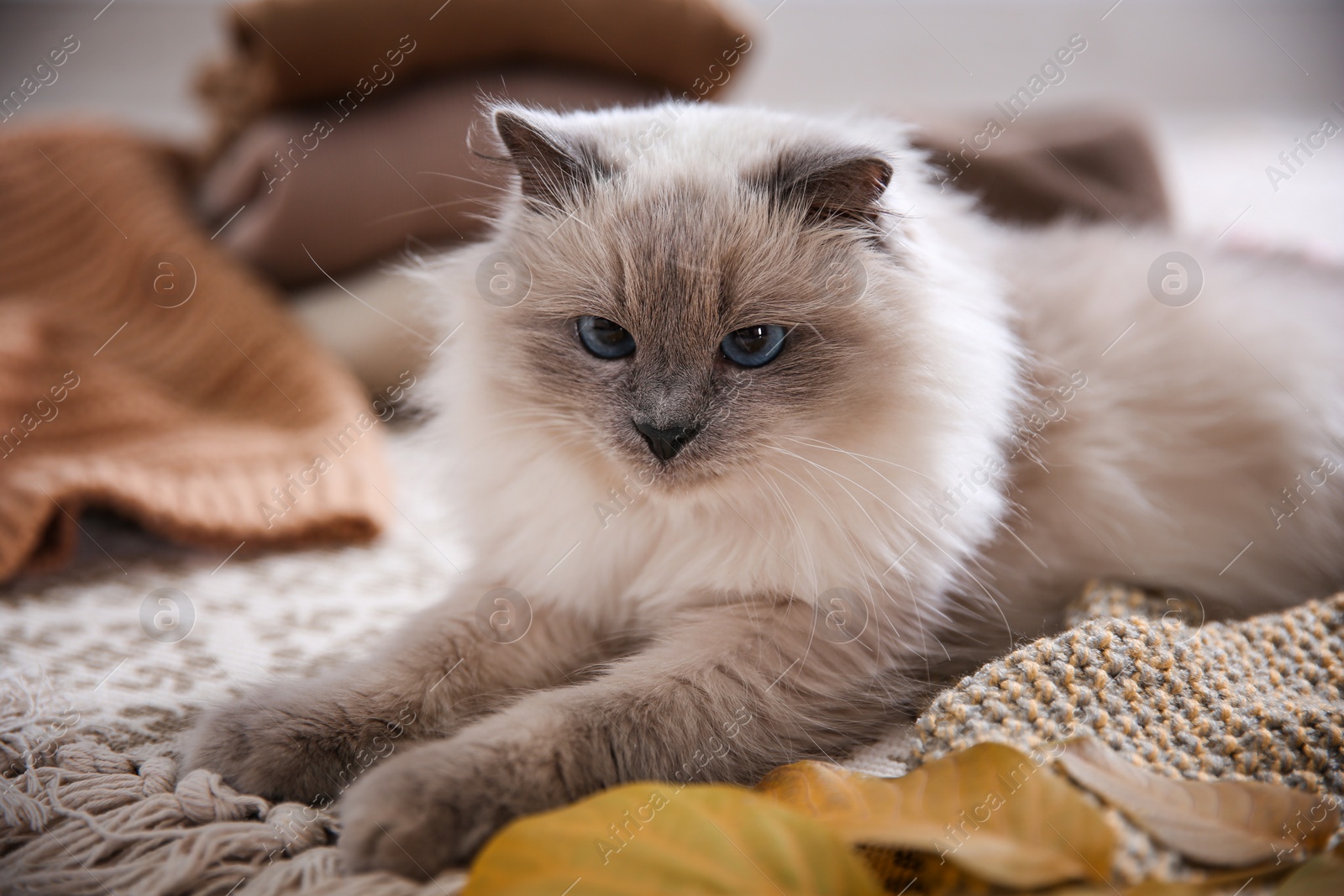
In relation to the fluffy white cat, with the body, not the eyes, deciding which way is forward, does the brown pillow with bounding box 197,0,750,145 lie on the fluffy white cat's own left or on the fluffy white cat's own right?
on the fluffy white cat's own right

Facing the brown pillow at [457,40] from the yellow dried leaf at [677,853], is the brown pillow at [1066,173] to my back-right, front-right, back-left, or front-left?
front-right

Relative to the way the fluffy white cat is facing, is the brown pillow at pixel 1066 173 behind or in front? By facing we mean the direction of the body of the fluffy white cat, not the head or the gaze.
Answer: behind

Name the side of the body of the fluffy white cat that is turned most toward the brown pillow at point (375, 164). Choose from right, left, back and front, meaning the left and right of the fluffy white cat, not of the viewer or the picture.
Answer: right

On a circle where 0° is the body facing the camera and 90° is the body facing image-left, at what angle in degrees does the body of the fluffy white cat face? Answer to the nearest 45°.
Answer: approximately 45°

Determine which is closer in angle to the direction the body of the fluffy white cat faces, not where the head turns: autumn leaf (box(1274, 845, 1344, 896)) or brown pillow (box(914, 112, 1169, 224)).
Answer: the autumn leaf

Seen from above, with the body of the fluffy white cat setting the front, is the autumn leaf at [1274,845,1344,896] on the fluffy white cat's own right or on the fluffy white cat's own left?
on the fluffy white cat's own left

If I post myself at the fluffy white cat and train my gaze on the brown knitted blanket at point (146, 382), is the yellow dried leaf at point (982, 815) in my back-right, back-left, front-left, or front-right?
back-left
